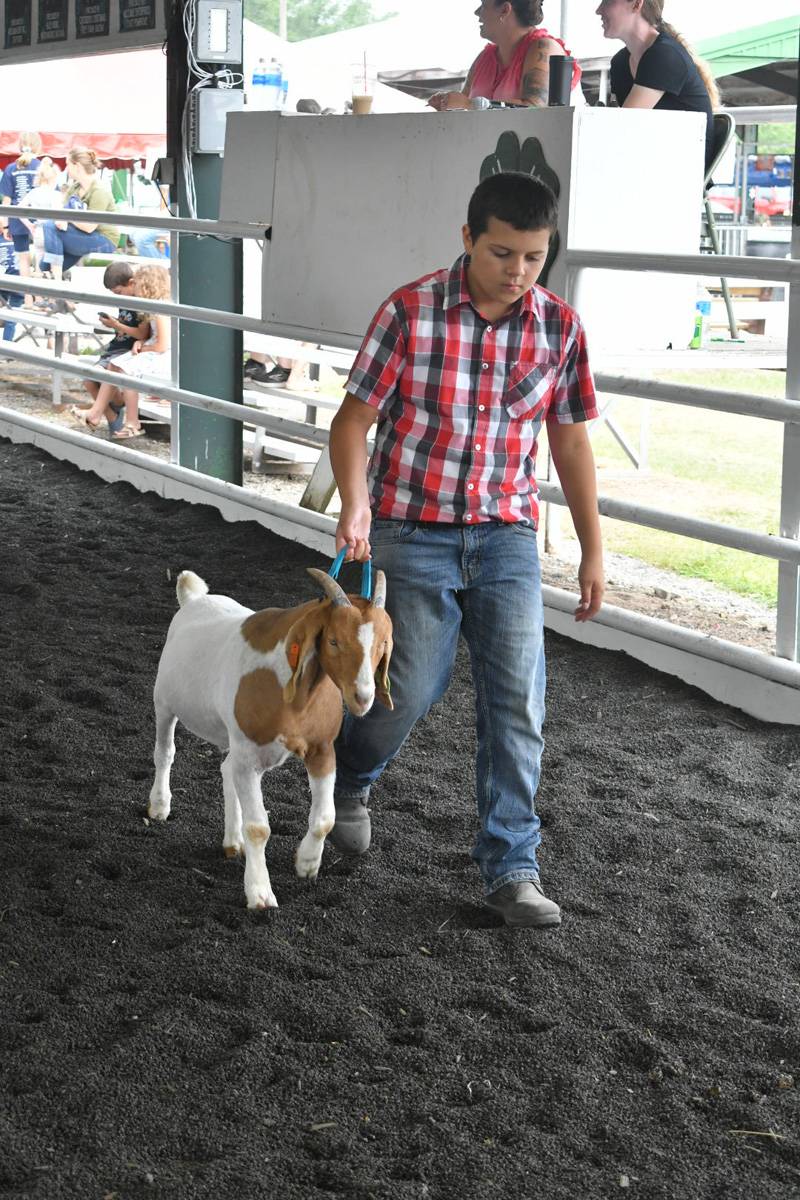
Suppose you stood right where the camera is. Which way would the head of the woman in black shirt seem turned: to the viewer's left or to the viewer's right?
to the viewer's left

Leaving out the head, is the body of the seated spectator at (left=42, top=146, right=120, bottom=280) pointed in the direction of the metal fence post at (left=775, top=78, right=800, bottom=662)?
no

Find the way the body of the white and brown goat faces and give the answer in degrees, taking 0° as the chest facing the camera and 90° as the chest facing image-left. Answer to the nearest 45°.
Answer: approximately 315°

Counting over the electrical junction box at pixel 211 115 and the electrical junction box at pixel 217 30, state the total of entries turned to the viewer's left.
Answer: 0

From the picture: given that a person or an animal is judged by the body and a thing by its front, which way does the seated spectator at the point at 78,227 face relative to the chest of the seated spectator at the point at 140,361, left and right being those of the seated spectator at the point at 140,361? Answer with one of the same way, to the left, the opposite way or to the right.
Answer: the same way

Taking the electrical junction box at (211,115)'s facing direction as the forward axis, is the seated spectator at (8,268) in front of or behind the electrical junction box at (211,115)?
behind

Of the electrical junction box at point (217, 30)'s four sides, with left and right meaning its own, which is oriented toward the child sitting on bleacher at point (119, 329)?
back

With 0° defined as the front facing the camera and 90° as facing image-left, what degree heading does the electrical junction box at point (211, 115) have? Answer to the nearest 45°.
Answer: approximately 0°

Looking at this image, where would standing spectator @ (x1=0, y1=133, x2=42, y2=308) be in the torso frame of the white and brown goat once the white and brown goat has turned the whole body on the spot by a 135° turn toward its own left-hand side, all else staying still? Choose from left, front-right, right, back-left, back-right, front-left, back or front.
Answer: front

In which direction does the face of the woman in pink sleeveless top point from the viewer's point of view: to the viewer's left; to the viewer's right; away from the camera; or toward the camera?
to the viewer's left

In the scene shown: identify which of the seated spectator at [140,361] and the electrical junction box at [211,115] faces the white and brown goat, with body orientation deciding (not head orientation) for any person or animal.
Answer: the electrical junction box

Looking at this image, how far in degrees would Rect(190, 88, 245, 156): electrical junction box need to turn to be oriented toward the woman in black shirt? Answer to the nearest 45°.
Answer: approximately 45° to its left

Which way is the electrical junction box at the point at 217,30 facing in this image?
toward the camera

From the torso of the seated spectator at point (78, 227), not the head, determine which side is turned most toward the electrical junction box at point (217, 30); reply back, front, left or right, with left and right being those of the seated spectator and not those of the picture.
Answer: left
